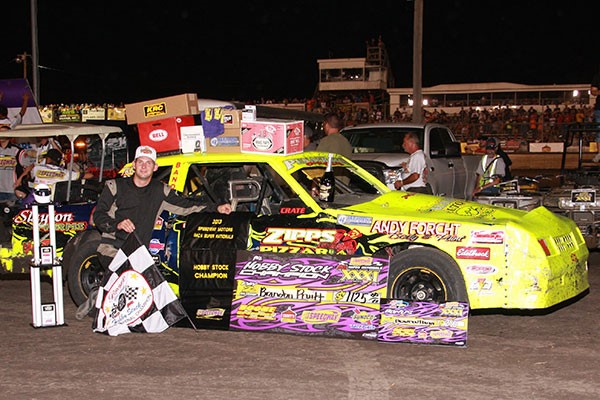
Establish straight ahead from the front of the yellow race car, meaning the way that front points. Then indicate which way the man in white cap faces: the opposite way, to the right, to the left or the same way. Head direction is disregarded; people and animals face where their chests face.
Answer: to the right

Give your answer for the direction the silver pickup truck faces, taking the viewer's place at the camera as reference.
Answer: facing the viewer and to the left of the viewer

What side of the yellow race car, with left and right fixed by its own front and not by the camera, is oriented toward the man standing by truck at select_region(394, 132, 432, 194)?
left

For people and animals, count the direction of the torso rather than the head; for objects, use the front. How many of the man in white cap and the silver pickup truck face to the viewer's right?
0

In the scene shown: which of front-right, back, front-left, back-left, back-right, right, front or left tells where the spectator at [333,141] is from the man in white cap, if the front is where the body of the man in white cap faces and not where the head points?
back-left

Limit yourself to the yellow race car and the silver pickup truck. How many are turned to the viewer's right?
1

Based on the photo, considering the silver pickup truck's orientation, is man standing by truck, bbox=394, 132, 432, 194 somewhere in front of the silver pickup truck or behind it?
in front

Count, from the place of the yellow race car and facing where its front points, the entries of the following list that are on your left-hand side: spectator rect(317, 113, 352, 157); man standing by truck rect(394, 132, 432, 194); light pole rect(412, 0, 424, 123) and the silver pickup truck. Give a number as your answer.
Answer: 4

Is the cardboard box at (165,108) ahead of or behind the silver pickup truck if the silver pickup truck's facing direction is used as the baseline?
ahead

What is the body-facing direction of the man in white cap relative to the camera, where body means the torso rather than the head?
toward the camera

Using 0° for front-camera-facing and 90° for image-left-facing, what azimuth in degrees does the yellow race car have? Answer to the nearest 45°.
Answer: approximately 270°

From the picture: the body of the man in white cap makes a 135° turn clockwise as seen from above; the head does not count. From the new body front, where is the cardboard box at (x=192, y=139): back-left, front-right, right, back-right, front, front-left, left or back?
right

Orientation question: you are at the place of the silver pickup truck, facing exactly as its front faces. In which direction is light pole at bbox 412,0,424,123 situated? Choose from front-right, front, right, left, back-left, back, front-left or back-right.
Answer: back-right
